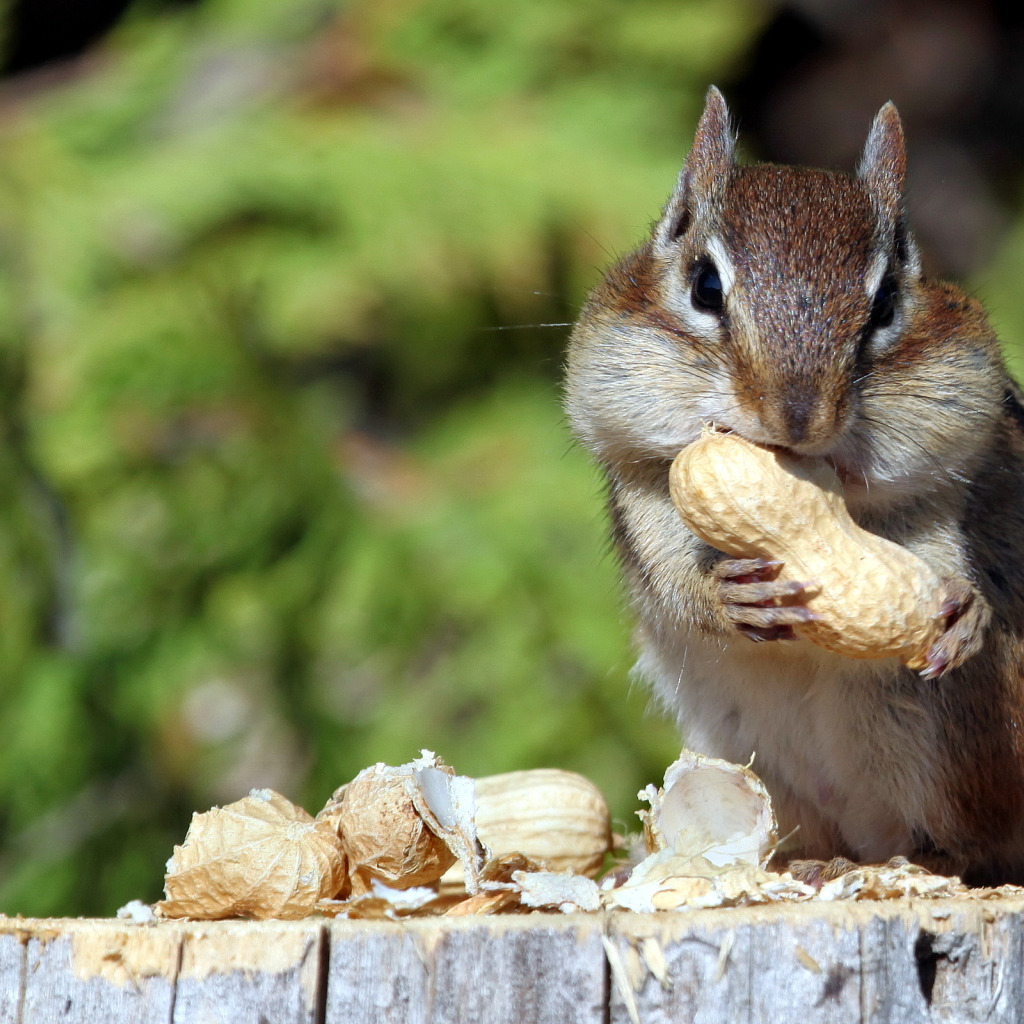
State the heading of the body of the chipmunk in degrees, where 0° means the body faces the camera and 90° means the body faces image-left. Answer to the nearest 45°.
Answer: approximately 0°

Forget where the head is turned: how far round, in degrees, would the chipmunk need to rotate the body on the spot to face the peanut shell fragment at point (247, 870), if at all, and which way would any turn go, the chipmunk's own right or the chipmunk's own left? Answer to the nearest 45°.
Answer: approximately 45° to the chipmunk's own right
